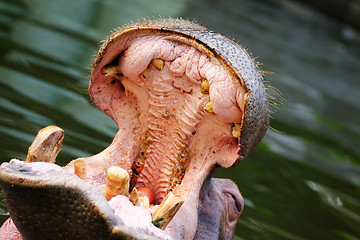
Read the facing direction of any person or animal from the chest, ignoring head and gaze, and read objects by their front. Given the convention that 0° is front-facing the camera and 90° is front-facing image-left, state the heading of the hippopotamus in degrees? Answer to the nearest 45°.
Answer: approximately 45°
